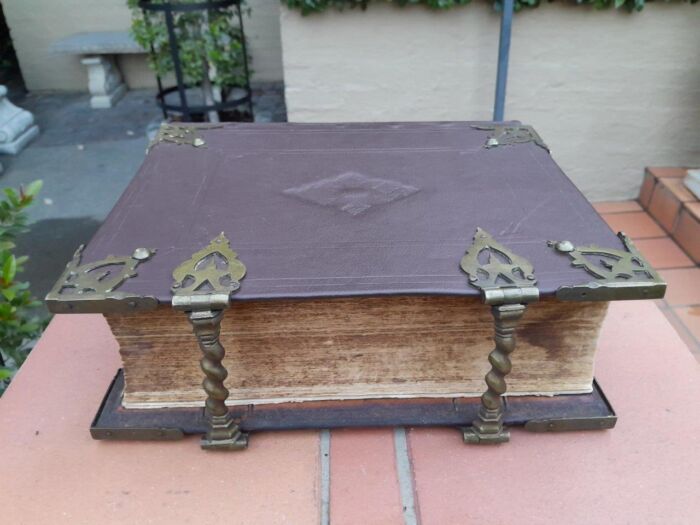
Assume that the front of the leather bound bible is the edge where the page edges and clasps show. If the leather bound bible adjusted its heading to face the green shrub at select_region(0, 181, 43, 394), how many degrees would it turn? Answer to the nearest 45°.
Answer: approximately 90° to its right

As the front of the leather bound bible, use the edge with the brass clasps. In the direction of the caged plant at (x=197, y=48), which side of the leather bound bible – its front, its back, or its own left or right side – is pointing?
back

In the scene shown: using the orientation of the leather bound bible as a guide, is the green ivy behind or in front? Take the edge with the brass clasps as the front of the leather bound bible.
behind

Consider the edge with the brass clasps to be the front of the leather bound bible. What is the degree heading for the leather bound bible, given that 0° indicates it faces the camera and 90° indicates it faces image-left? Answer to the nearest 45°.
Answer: approximately 0°

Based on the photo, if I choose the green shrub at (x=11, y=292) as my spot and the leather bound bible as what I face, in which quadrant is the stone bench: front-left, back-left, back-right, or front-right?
back-left

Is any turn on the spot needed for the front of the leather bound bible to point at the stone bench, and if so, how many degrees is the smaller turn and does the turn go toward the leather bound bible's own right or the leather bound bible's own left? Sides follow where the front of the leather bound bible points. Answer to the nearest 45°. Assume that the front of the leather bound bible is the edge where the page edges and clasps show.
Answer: approximately 135° to the leather bound bible's own right

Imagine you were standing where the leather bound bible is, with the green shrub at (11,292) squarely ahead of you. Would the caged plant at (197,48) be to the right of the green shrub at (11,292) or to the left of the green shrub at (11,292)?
right

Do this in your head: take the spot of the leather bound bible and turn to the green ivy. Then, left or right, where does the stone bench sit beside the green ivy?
left

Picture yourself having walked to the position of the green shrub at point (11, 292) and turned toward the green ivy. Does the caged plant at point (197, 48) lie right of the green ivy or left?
left
